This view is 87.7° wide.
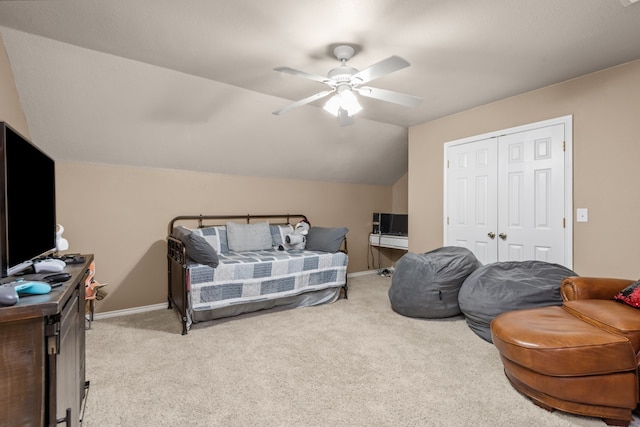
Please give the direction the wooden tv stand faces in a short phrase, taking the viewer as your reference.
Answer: facing to the right of the viewer

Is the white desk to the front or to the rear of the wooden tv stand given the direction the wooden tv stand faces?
to the front

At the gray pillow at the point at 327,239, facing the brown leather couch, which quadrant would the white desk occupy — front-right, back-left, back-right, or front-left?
back-left

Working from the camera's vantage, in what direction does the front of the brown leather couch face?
facing the viewer and to the left of the viewer

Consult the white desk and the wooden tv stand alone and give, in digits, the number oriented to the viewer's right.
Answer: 1

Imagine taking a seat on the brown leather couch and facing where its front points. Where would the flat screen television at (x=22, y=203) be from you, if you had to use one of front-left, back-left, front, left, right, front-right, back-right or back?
front

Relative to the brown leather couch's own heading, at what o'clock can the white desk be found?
The white desk is roughly at 3 o'clock from the brown leather couch.

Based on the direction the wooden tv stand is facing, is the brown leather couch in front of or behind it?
in front

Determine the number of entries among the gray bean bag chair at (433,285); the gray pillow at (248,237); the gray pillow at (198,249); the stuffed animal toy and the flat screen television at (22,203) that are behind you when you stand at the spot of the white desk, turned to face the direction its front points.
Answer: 0

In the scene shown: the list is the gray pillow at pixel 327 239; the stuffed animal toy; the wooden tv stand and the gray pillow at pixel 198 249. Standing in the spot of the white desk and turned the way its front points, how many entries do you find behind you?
0

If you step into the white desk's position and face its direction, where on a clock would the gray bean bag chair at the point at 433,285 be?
The gray bean bag chair is roughly at 10 o'clock from the white desk.

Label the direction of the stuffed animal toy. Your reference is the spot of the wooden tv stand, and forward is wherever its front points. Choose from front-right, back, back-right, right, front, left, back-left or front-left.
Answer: front-left

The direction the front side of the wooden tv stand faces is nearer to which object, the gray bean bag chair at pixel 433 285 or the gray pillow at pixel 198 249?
the gray bean bag chair

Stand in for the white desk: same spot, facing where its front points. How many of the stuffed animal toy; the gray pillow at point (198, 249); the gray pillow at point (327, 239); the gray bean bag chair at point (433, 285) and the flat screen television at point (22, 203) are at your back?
0
